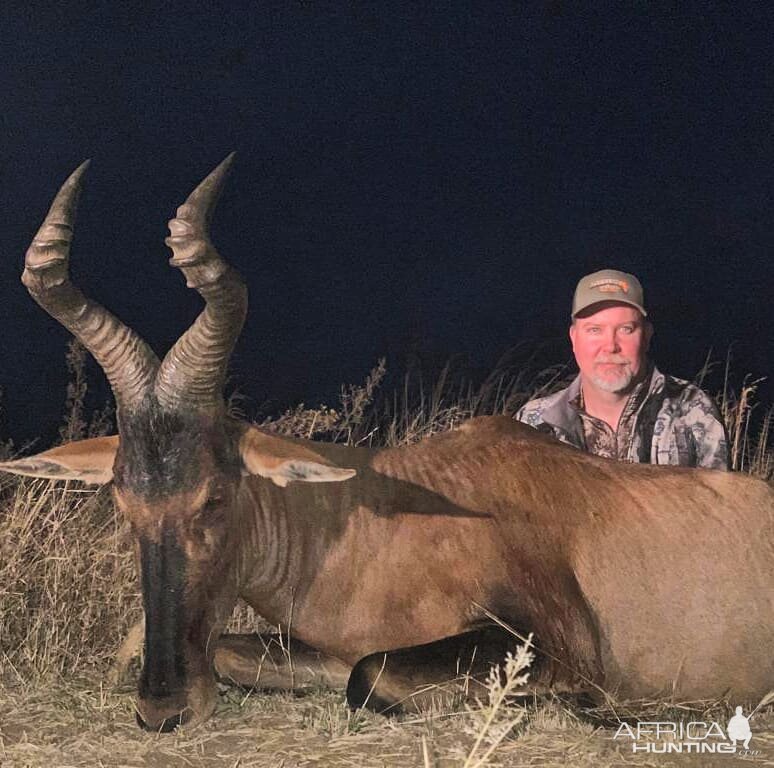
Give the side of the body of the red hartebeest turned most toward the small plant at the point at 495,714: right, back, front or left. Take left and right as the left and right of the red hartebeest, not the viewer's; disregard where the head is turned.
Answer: left

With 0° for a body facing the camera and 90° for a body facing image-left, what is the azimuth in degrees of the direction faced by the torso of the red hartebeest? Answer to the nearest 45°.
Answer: approximately 90°
